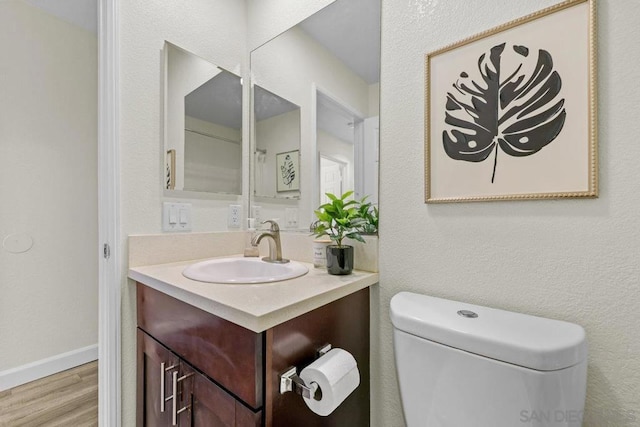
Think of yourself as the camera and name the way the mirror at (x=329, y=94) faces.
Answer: facing the viewer and to the left of the viewer

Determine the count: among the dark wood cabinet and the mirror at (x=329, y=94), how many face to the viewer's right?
0

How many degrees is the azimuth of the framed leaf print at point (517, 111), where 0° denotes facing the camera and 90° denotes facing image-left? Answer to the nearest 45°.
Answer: approximately 45°

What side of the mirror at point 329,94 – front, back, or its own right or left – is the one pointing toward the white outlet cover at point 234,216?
right

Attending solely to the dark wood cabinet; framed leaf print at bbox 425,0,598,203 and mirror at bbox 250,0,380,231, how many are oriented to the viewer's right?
0

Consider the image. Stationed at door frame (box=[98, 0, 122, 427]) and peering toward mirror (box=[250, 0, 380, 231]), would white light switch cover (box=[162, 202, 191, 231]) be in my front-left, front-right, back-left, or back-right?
front-left

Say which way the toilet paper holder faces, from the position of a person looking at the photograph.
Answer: facing the viewer and to the right of the viewer

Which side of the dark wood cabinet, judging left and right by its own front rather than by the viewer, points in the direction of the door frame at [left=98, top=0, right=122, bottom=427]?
right

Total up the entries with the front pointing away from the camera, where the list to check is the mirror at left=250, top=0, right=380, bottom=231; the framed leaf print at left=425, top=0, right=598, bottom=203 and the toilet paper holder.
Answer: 0

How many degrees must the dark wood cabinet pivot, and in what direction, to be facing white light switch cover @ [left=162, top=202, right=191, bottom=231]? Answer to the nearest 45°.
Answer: approximately 90° to its right
